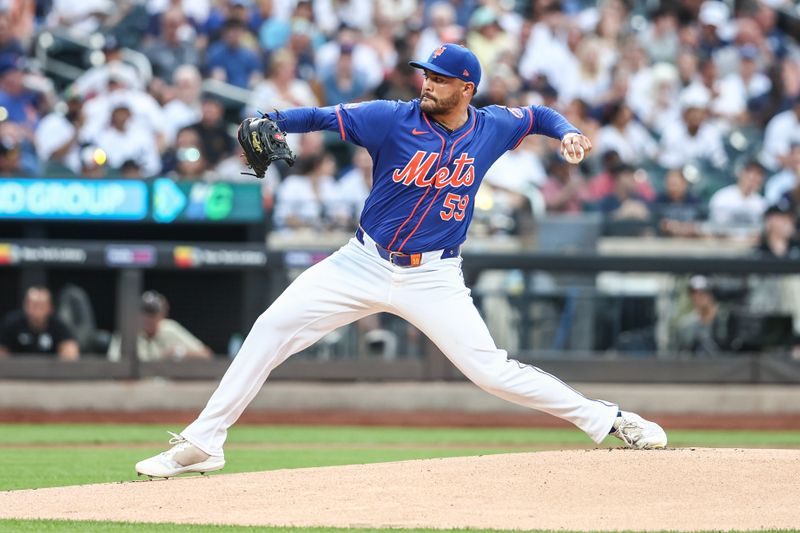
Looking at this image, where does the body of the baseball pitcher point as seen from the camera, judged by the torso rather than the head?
toward the camera

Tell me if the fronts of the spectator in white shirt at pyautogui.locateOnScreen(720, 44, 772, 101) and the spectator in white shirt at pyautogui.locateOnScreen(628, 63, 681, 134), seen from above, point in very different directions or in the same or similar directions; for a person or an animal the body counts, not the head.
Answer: same or similar directions

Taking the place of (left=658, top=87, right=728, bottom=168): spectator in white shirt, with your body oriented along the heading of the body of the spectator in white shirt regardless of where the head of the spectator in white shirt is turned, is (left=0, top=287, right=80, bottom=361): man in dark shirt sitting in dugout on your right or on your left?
on your right

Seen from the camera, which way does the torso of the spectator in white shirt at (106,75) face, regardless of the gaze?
toward the camera

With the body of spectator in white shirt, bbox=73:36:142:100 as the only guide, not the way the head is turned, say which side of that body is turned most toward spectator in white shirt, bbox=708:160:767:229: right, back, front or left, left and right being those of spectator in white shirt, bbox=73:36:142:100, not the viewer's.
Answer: left

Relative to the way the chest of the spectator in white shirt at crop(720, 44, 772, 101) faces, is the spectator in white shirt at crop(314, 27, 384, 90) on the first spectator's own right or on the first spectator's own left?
on the first spectator's own right

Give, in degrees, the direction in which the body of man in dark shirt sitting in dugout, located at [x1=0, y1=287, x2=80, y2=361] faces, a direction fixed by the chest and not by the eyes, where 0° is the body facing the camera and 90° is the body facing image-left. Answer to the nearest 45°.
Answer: approximately 0°

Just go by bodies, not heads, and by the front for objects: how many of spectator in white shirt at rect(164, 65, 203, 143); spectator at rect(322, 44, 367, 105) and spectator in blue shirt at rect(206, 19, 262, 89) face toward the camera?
3

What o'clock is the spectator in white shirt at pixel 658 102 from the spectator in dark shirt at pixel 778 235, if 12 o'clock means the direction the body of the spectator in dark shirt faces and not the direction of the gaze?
The spectator in white shirt is roughly at 5 o'clock from the spectator in dark shirt.

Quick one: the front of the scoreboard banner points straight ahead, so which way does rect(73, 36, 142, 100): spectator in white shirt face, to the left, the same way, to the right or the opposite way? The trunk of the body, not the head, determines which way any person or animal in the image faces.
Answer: the same way

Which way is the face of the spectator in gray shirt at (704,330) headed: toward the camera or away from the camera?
toward the camera

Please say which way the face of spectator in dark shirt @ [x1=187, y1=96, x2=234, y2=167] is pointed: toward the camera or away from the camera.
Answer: toward the camera

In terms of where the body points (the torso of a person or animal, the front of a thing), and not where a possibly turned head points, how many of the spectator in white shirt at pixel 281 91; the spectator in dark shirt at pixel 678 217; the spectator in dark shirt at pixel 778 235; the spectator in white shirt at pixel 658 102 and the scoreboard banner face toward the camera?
5

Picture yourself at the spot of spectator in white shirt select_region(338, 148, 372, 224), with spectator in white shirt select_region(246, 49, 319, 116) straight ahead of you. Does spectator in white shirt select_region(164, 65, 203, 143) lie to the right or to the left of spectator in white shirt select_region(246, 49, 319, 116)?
left

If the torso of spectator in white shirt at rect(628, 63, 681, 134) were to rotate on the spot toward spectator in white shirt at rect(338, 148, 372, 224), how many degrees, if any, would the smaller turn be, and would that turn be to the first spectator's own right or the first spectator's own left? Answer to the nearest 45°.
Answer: approximately 45° to the first spectator's own right

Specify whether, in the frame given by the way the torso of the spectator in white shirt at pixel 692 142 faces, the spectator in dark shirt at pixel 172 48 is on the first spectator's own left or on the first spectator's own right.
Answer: on the first spectator's own right

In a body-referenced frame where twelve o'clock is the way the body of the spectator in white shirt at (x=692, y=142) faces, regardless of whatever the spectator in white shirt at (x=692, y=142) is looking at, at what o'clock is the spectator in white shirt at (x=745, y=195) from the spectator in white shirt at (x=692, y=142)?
the spectator in white shirt at (x=745, y=195) is roughly at 11 o'clock from the spectator in white shirt at (x=692, y=142).
